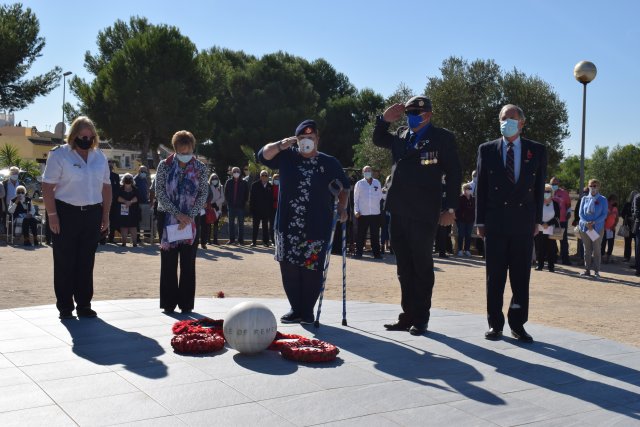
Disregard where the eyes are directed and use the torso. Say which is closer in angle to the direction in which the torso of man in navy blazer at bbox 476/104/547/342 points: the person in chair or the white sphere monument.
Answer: the white sphere monument

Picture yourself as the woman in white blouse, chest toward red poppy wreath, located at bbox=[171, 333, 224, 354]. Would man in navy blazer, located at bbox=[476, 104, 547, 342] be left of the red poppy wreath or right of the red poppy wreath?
left

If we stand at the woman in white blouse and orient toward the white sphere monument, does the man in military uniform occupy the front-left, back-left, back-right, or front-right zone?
front-left

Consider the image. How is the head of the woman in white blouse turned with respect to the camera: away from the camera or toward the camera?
toward the camera

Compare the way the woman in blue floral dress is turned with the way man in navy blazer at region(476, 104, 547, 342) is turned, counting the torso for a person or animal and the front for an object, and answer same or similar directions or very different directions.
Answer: same or similar directions

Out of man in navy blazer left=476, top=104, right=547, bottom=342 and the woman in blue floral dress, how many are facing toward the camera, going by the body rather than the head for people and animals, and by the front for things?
2

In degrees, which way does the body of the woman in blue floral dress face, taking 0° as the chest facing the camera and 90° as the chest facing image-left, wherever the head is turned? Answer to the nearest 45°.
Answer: approximately 0°

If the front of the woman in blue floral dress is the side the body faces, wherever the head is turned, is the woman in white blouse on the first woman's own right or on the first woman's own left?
on the first woman's own right

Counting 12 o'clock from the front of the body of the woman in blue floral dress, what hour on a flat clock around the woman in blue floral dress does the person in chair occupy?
The person in chair is roughly at 5 o'clock from the woman in blue floral dress.

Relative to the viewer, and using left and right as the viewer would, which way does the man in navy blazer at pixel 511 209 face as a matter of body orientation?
facing the viewer

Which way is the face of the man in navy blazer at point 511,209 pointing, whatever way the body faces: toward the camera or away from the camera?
toward the camera

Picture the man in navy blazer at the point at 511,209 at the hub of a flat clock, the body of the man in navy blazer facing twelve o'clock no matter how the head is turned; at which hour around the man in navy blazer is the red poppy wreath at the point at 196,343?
The red poppy wreath is roughly at 2 o'clock from the man in navy blazer.

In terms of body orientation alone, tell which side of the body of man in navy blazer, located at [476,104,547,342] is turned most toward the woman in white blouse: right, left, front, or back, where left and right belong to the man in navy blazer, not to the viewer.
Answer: right

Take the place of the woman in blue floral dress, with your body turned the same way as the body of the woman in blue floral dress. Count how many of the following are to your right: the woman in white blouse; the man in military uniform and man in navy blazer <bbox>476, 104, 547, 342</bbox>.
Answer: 1
